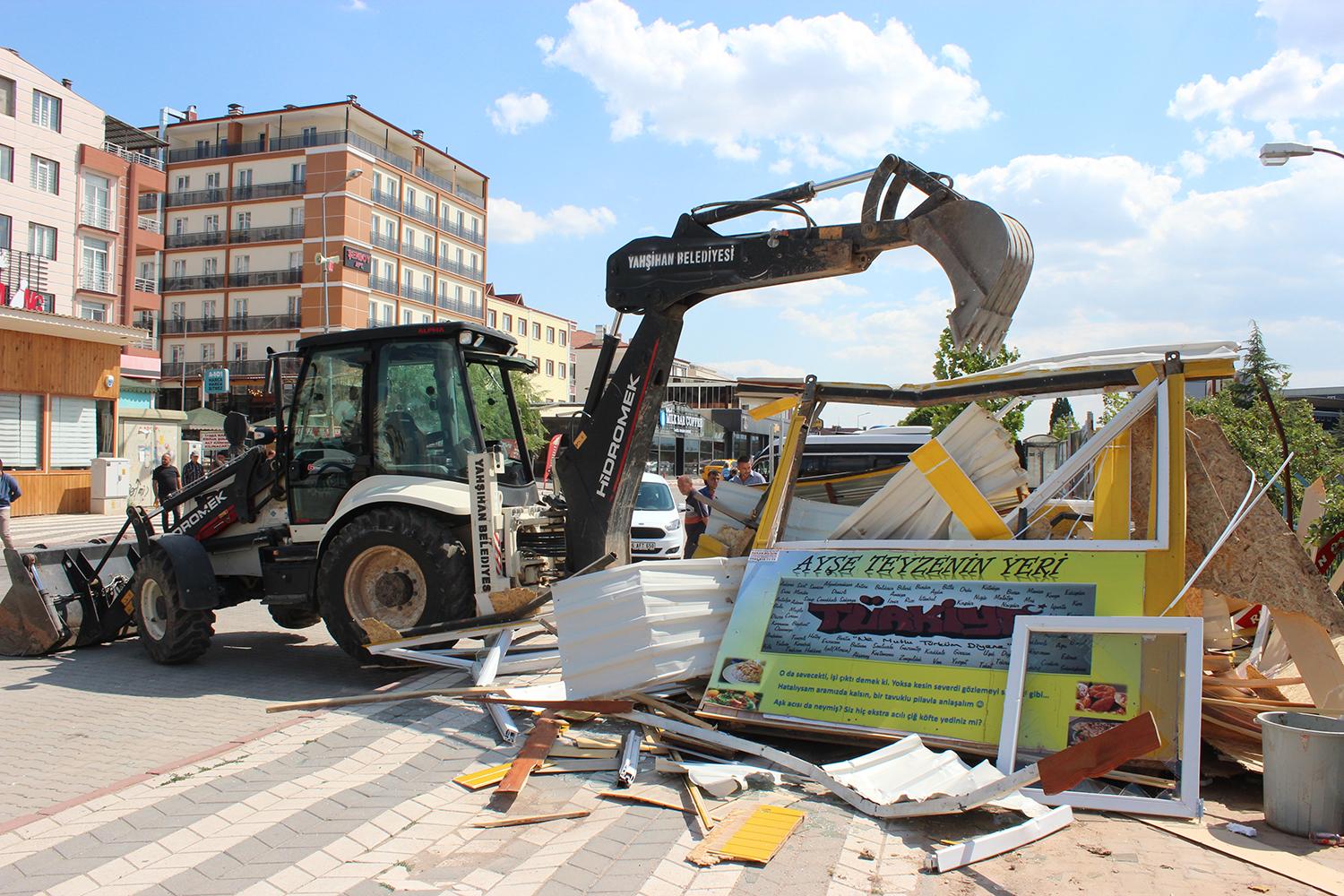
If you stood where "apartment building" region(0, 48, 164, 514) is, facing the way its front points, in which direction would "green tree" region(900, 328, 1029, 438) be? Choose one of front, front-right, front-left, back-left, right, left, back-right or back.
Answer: front

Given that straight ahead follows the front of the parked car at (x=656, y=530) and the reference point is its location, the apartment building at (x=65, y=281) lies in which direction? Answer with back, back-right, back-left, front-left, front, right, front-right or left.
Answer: back-right

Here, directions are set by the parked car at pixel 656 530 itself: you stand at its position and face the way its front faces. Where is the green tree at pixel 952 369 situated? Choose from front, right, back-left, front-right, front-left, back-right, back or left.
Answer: back-left

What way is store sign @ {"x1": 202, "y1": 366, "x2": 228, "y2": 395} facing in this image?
toward the camera

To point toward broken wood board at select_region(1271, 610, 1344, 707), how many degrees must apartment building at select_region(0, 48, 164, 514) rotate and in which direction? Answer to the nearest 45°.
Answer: approximately 45° to its right

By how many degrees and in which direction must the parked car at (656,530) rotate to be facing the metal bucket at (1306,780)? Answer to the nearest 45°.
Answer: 0° — it already faces it

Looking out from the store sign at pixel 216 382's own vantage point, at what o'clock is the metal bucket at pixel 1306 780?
The metal bucket is roughly at 12 o'clock from the store sign.

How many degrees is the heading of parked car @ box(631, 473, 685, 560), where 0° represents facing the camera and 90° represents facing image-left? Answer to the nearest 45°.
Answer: approximately 0°

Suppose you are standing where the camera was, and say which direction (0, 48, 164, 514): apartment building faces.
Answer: facing the viewer and to the right of the viewer

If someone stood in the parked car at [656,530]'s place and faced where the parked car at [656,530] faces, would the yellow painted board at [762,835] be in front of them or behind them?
in front

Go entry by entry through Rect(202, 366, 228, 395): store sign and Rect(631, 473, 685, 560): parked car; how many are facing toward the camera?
2
